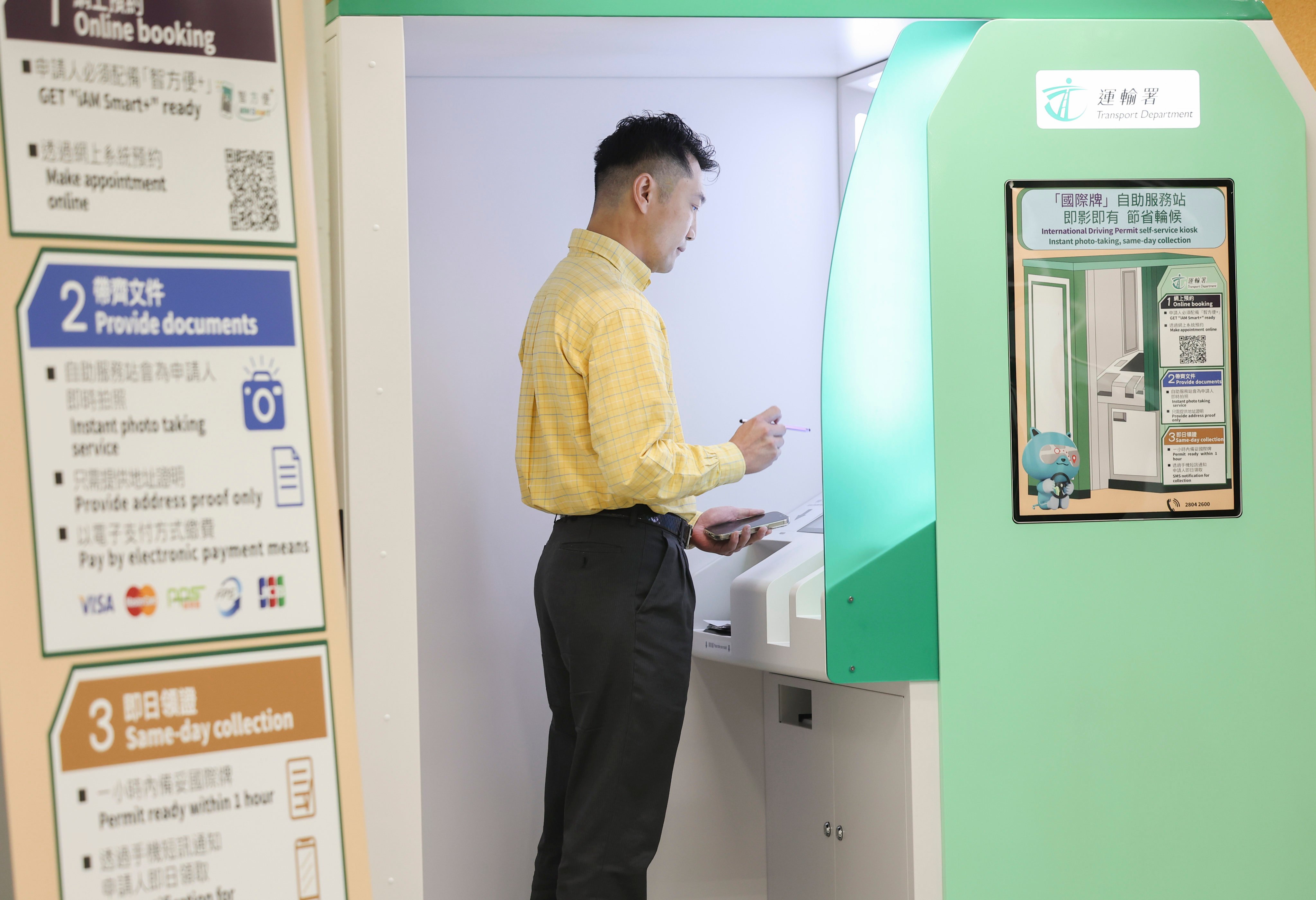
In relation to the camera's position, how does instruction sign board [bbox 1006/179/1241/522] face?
facing the viewer

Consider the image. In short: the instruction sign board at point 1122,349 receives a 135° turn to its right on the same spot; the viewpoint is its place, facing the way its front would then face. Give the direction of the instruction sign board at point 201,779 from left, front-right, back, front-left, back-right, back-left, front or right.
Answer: left

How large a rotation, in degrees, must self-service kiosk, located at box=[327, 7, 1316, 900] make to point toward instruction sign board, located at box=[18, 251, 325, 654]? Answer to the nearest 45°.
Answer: approximately 45° to its right

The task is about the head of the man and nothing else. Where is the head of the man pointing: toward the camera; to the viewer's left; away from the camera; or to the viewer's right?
to the viewer's right

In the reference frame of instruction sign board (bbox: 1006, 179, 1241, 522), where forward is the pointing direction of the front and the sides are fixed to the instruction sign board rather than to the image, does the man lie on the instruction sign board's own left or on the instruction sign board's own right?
on the instruction sign board's own right

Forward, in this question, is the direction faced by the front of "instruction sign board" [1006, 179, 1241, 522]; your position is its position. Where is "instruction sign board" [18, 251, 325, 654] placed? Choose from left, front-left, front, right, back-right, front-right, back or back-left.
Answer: front-right
